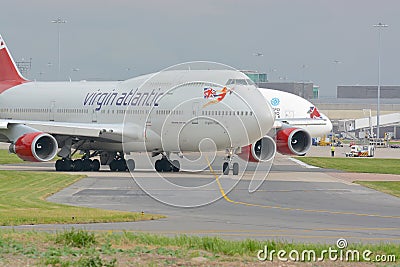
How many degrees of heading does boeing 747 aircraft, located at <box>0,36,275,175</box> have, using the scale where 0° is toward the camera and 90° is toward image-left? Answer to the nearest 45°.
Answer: approximately 315°
